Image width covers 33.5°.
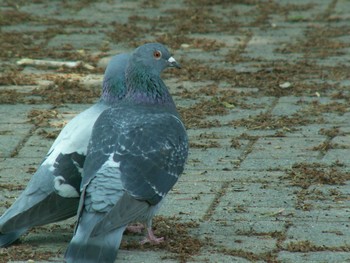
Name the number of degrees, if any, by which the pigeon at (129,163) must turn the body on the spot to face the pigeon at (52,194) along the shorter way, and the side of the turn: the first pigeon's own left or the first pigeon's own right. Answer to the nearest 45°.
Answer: approximately 135° to the first pigeon's own left

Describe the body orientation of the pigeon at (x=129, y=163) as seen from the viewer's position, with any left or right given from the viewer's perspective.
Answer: facing away from the viewer and to the right of the viewer
